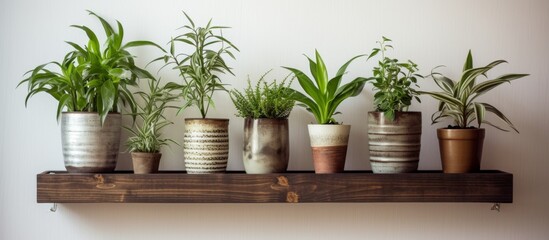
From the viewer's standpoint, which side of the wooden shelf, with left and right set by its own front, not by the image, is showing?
front
